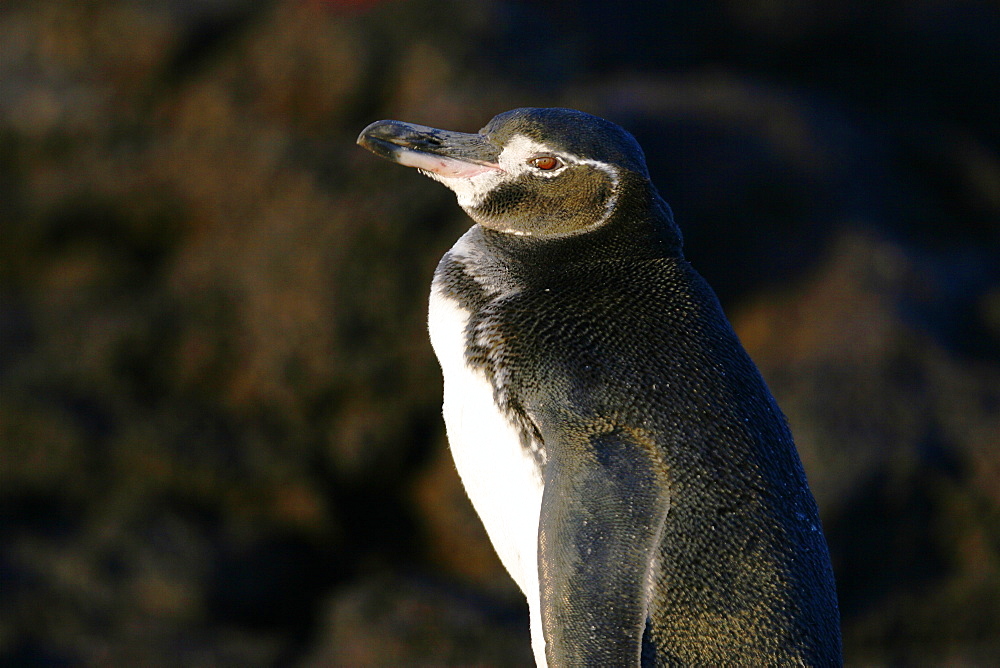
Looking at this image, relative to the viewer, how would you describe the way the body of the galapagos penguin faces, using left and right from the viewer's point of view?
facing to the left of the viewer
